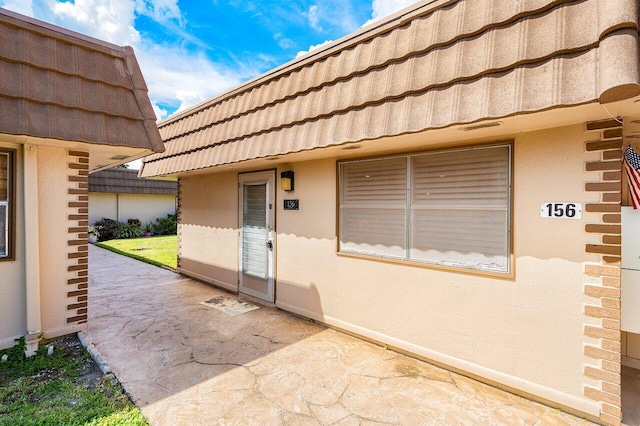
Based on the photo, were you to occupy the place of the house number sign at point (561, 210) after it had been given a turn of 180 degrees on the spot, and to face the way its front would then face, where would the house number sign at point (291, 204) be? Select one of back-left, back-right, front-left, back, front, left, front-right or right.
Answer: left

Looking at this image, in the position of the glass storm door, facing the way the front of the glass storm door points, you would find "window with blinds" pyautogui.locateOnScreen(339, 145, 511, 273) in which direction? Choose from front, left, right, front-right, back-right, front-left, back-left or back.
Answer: left

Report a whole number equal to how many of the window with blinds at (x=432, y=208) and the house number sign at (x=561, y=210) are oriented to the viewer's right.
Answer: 0

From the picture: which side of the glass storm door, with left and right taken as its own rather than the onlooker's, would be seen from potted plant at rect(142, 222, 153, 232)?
right

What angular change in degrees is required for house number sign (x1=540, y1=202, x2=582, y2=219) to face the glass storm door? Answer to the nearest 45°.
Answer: approximately 90° to its right

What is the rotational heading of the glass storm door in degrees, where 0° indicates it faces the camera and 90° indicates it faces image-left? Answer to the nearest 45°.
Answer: approximately 45°

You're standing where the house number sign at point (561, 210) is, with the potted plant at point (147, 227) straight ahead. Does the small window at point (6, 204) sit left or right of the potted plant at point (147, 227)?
left

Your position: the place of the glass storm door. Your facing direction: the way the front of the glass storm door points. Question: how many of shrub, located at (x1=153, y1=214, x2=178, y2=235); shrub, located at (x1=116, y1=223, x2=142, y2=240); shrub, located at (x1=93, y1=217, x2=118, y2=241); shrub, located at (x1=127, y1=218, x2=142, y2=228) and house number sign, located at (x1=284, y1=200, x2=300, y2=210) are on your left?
1

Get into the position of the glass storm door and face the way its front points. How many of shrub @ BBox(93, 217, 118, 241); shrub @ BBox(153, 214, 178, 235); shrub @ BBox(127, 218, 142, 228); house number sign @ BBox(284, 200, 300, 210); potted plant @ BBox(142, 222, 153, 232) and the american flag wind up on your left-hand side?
2

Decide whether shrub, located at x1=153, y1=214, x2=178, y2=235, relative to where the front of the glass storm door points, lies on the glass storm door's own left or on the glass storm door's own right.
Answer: on the glass storm door's own right

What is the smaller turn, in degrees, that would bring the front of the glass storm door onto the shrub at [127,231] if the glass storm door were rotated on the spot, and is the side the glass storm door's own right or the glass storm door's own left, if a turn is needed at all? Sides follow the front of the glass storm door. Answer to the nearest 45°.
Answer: approximately 90° to the glass storm door's own right

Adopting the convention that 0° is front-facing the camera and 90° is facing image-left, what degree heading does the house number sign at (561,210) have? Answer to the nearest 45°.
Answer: approximately 0°

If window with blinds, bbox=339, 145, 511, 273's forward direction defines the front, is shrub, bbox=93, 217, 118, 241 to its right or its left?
on its right
